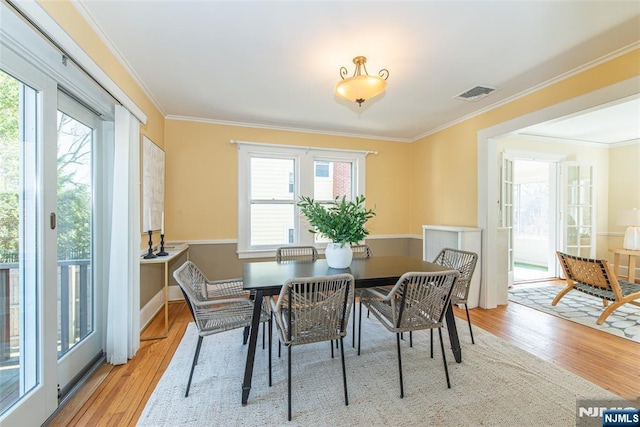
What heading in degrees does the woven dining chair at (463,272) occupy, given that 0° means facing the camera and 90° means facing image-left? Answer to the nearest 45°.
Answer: approximately 45°

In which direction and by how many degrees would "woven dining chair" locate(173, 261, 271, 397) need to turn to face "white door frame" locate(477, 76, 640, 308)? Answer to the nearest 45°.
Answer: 0° — it already faces it

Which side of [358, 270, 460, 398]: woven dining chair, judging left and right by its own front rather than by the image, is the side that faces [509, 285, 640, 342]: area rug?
right

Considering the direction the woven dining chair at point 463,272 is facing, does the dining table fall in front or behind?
in front

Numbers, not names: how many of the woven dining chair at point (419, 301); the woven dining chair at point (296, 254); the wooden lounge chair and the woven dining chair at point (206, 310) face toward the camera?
1

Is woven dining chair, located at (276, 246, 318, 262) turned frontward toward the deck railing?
no

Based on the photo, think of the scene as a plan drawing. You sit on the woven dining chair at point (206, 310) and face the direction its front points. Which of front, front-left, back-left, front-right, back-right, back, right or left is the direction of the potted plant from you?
front

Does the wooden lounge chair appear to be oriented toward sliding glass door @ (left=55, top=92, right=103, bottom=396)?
no

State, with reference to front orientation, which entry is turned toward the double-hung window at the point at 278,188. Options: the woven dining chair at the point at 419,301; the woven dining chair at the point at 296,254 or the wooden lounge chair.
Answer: the woven dining chair at the point at 419,301

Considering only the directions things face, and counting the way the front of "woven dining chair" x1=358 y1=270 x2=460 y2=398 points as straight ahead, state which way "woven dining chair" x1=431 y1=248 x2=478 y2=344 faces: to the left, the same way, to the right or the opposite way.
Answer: to the left

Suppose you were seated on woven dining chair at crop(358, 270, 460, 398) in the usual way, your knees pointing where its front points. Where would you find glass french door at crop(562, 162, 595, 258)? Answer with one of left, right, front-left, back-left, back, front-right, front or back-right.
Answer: right

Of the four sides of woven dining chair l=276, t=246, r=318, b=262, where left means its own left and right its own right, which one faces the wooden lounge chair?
left

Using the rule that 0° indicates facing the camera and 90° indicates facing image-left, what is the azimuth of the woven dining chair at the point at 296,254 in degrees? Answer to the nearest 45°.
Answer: approximately 0°

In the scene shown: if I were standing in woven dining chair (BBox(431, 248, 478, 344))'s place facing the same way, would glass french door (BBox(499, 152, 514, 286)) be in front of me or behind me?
behind

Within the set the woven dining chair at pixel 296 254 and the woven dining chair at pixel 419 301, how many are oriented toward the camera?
1

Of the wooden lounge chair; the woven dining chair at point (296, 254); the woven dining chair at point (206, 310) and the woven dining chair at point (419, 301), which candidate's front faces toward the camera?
the woven dining chair at point (296, 254)
